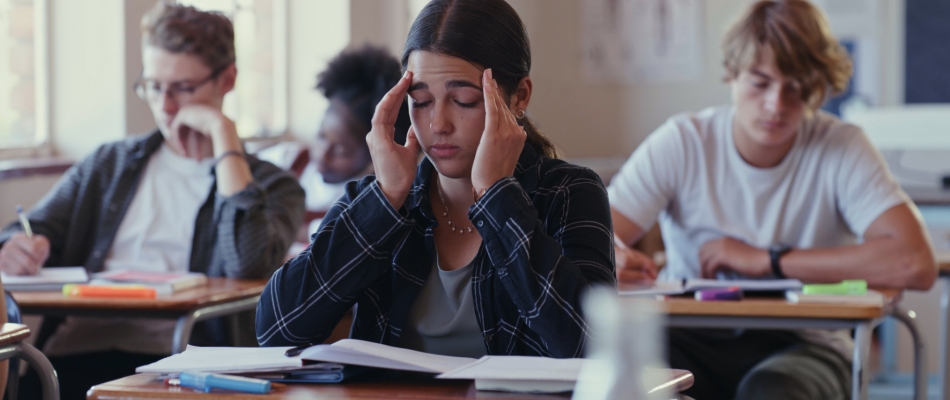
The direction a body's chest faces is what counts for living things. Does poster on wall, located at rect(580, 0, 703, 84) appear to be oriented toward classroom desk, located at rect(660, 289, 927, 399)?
yes

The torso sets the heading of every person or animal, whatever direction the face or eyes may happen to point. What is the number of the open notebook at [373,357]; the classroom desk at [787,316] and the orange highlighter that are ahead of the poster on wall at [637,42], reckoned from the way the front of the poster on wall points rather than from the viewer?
3

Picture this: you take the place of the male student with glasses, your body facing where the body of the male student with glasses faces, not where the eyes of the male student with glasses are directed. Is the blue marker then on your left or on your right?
on your left

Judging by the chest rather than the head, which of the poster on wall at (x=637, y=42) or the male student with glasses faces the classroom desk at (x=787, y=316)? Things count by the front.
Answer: the poster on wall

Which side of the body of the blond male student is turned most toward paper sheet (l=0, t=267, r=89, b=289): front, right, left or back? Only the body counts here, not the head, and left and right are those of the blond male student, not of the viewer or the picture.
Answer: right

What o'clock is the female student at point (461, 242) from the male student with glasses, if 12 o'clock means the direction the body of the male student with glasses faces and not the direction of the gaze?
The female student is roughly at 10 o'clock from the male student with glasses.
